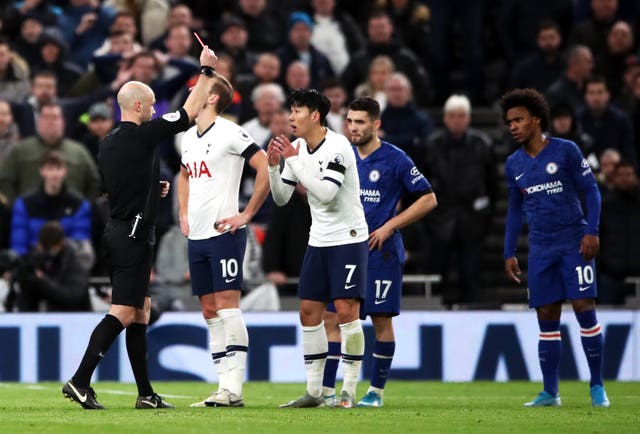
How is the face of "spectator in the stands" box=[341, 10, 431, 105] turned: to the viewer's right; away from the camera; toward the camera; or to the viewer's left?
toward the camera

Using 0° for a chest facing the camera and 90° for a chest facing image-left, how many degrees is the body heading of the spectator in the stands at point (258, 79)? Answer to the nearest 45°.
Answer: approximately 0°

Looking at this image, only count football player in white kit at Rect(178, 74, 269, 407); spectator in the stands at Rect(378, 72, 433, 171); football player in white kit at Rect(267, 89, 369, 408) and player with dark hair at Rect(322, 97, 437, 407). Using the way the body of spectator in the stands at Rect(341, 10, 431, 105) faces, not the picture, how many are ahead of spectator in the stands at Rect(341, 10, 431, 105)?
4

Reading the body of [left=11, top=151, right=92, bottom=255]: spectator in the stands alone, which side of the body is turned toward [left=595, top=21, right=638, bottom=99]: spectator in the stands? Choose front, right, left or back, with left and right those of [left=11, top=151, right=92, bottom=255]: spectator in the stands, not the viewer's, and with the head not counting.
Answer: left

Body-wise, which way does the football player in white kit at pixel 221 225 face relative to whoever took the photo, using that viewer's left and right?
facing the viewer and to the left of the viewer

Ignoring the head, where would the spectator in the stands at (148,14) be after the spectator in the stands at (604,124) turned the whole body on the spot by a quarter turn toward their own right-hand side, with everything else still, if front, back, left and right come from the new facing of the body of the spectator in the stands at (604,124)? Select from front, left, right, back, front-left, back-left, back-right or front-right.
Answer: front

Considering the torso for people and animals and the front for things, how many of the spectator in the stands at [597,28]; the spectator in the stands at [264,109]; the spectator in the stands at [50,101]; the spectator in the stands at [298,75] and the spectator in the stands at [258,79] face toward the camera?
5

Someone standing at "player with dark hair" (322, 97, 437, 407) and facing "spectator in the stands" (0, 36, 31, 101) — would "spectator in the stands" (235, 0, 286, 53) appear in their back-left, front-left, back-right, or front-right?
front-right

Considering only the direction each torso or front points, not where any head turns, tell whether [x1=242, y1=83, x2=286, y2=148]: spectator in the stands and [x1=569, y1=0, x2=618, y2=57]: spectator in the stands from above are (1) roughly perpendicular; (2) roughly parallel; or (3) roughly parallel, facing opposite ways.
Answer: roughly parallel

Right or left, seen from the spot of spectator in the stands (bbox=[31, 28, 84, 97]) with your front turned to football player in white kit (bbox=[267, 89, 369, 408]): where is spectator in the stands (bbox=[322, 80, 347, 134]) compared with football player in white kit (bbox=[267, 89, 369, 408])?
left

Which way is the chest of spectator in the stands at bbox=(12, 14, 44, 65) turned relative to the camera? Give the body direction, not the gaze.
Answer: toward the camera

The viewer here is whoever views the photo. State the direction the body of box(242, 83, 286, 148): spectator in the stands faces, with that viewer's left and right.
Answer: facing the viewer

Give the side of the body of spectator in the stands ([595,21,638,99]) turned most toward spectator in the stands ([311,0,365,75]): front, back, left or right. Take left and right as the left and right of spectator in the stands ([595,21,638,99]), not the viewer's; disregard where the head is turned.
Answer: right

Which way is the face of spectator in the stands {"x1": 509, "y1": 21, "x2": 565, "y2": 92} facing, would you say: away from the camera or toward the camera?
toward the camera

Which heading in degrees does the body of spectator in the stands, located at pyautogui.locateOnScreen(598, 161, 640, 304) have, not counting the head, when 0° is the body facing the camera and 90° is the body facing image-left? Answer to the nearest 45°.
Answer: approximately 0°
